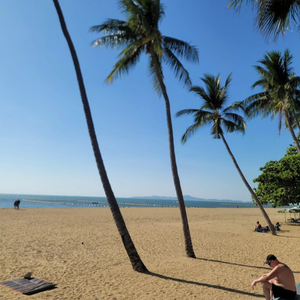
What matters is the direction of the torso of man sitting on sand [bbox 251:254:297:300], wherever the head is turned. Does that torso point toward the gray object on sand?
yes

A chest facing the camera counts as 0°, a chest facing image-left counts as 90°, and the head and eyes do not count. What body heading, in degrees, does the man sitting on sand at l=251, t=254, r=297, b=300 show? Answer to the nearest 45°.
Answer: approximately 90°

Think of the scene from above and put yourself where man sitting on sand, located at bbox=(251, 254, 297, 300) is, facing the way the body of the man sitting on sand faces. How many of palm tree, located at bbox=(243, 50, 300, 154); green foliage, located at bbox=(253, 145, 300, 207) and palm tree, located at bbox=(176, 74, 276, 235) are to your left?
0

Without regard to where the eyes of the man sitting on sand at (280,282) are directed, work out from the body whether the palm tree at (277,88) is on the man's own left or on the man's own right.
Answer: on the man's own right

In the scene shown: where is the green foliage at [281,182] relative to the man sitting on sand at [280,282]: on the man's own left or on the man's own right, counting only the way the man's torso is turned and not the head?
on the man's own right

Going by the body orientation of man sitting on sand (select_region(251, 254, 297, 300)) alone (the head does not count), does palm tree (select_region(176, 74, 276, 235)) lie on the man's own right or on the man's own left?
on the man's own right
